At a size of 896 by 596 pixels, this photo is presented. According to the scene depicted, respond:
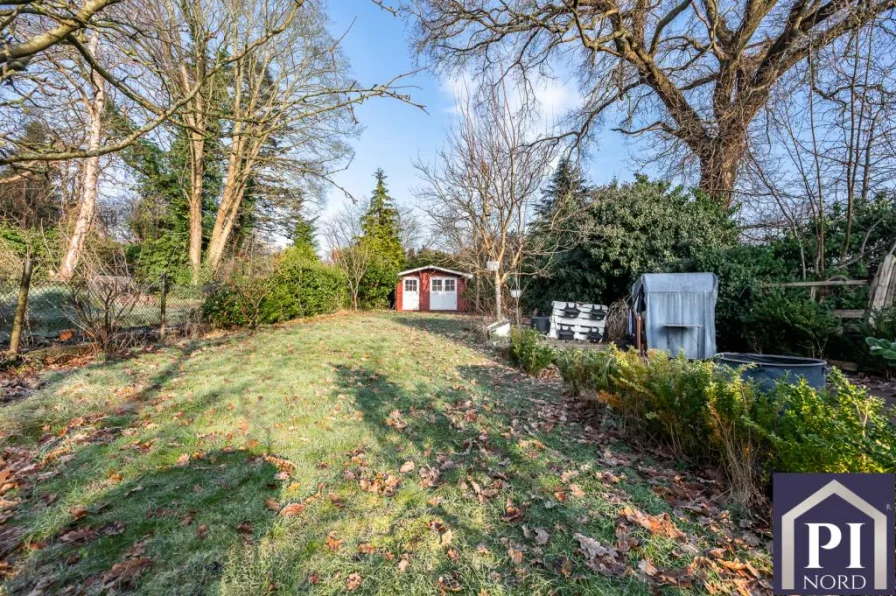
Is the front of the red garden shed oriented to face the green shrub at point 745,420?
yes

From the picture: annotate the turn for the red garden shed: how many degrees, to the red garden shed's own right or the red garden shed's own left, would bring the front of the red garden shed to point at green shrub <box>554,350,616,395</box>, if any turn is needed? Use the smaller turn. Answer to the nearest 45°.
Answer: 0° — it already faces it

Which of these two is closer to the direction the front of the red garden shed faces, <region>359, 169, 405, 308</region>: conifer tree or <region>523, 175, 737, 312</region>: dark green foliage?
the dark green foliage

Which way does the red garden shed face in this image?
toward the camera

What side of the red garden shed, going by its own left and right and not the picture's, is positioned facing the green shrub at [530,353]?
front

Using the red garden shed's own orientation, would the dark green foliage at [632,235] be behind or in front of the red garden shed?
in front

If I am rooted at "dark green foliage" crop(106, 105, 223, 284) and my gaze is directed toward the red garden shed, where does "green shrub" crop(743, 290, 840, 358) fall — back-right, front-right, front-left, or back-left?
front-right

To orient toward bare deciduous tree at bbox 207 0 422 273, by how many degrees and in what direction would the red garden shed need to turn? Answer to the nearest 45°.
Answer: approximately 90° to its right

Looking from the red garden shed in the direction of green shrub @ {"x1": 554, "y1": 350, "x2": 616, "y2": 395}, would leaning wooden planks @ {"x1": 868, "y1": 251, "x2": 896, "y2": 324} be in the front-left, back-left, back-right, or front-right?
front-left

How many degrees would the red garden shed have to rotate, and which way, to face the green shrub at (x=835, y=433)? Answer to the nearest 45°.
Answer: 0° — it already faces it

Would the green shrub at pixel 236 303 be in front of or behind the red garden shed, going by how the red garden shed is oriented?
in front

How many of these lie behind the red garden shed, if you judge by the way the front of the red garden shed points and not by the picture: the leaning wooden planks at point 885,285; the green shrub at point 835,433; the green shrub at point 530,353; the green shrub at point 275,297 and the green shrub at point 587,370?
0

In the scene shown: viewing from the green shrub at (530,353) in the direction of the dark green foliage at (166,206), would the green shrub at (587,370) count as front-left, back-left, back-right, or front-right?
back-left

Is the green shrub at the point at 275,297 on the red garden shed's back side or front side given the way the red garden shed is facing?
on the front side

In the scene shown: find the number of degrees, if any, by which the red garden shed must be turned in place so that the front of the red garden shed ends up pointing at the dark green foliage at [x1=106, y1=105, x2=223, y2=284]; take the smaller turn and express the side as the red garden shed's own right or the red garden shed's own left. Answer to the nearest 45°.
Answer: approximately 45° to the red garden shed's own right

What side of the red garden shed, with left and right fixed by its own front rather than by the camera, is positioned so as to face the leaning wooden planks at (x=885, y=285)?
front

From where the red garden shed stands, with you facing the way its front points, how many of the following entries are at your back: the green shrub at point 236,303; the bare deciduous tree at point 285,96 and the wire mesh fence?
0
